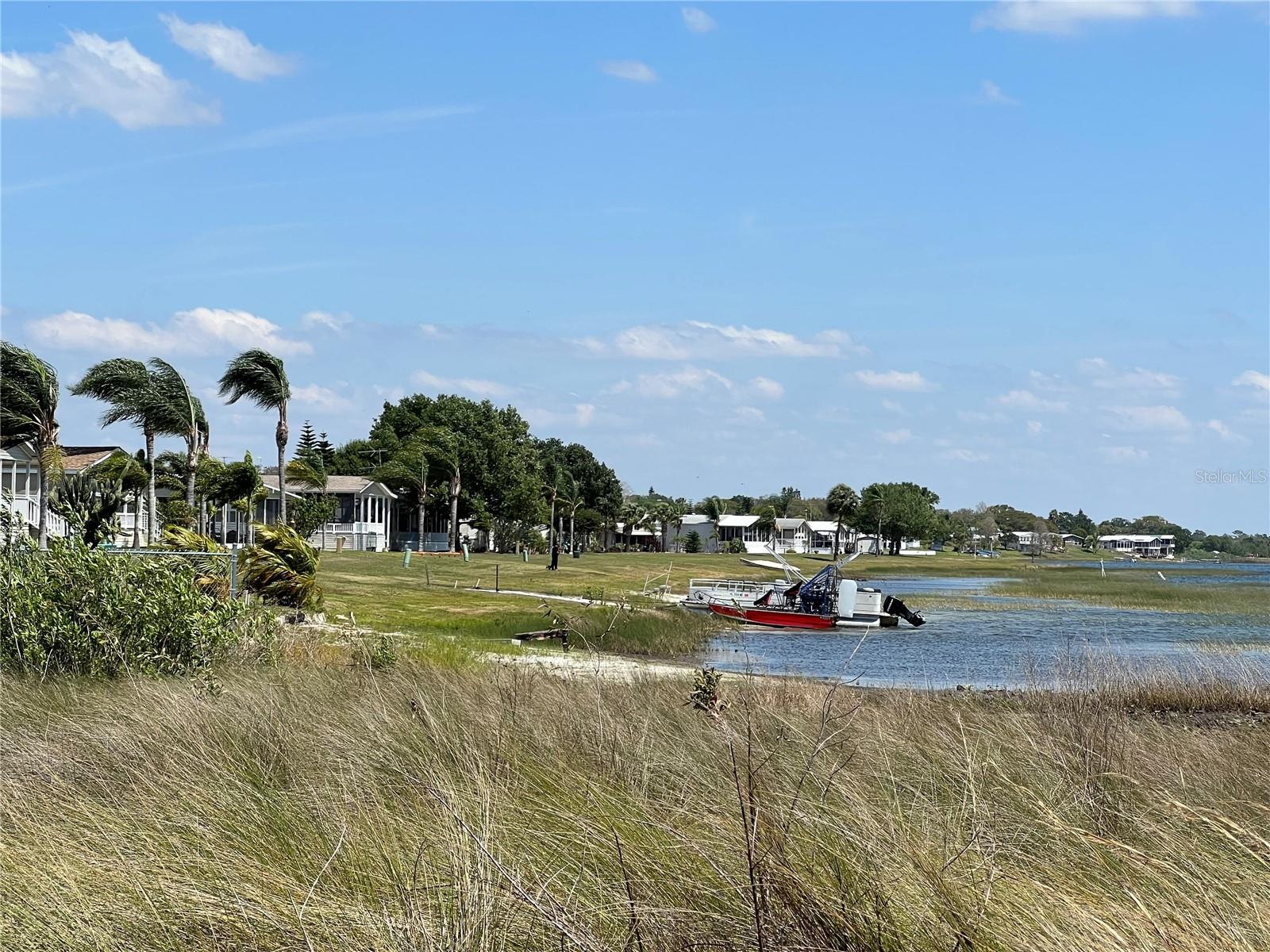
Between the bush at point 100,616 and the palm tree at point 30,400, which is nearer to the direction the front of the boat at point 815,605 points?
the palm tree

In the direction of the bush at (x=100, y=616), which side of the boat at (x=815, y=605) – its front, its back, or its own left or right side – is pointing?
left

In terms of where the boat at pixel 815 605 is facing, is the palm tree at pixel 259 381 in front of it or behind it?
in front

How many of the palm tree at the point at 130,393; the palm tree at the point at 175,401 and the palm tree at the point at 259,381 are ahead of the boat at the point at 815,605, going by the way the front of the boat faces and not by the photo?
3

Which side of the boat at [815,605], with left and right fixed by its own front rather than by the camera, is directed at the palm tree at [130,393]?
front

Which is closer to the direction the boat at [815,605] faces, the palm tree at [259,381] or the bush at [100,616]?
the palm tree

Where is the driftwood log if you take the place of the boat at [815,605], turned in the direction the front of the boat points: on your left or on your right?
on your left

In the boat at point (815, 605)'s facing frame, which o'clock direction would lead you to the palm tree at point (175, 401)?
The palm tree is roughly at 12 o'clock from the boat.

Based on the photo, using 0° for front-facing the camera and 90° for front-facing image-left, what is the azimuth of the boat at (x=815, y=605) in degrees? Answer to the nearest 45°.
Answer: approximately 90°
